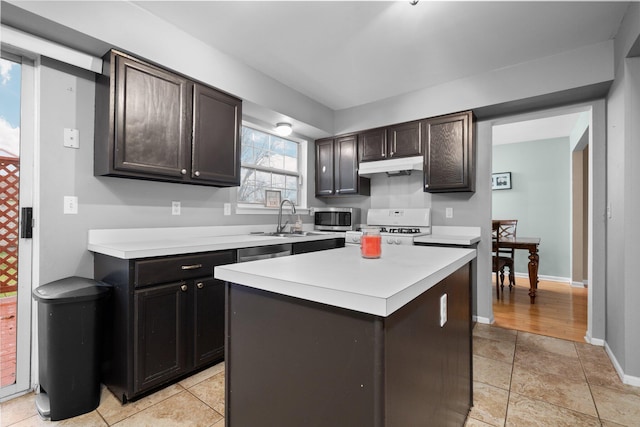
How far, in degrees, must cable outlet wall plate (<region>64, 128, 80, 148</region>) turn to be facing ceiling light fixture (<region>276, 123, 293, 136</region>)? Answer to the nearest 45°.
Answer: approximately 90° to its left

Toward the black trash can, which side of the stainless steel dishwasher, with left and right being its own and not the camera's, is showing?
right

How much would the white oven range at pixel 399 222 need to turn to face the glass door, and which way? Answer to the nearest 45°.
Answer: approximately 45° to its right

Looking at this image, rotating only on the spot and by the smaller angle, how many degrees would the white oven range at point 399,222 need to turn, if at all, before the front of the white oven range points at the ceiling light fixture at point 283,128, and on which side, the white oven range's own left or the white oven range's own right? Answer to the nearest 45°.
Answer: approximately 90° to the white oven range's own right

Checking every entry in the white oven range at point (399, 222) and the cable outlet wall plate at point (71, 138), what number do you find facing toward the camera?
2

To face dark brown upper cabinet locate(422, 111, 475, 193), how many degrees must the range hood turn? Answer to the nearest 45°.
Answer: approximately 135° to its left

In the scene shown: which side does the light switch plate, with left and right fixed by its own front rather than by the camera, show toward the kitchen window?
left

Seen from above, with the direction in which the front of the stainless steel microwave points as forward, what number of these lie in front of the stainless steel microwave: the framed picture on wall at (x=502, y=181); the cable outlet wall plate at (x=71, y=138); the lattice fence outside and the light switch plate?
3

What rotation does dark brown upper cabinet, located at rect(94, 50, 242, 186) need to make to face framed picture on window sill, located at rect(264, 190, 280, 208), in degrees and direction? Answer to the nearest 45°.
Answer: approximately 90° to its left

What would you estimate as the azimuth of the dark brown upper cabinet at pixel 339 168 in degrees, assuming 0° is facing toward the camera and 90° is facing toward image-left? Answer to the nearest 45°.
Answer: approximately 45°

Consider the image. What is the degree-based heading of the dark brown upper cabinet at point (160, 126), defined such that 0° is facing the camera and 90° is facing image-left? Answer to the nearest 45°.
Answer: approximately 315°
